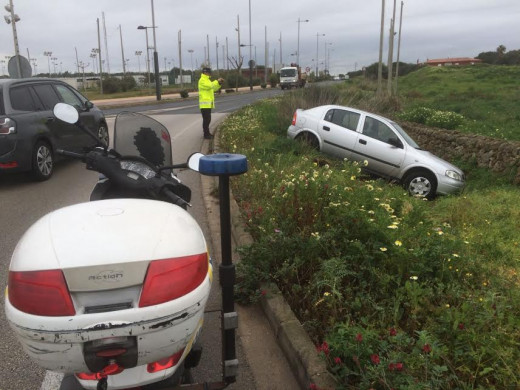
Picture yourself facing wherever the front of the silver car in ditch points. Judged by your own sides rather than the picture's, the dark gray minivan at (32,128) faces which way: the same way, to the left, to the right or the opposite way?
to the left

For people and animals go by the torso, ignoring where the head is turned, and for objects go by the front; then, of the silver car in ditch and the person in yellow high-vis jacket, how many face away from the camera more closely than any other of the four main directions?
0

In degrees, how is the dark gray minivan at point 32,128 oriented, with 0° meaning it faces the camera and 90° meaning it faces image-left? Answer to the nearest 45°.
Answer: approximately 225°

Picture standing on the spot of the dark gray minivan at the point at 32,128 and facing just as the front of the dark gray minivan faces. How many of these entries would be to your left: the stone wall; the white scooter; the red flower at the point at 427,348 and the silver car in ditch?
0

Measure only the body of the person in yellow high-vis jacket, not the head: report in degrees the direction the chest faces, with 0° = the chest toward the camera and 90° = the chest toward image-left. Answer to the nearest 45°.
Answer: approximately 270°

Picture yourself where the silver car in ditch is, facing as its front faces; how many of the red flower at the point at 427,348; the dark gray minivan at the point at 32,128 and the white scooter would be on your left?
0

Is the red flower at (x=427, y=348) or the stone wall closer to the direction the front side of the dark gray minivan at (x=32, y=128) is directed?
the stone wall

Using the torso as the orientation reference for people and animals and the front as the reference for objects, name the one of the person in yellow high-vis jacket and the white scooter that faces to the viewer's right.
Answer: the person in yellow high-vis jacket

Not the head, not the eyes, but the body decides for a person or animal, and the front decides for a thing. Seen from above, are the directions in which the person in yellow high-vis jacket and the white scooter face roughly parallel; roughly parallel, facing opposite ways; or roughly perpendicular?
roughly perpendicular

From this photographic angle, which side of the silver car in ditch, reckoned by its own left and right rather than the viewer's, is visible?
right

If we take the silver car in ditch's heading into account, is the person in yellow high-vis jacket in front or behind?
behind

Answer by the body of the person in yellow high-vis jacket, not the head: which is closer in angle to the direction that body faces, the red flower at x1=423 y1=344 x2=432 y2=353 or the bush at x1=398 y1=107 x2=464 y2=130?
the bush

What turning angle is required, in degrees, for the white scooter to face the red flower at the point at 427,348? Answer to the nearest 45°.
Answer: approximately 90° to its right

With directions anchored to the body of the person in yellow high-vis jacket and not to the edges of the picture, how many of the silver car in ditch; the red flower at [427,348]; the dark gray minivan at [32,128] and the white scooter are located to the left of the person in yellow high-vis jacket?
0

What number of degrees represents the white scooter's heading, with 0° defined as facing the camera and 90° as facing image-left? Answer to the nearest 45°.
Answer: approximately 180°

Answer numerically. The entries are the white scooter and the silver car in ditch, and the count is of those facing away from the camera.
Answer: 1

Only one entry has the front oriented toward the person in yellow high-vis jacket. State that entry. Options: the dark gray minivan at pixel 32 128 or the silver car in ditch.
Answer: the dark gray minivan

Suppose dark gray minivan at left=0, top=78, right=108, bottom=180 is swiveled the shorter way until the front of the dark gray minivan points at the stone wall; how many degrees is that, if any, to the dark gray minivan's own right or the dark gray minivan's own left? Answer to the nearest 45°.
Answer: approximately 45° to the dark gray minivan's own right

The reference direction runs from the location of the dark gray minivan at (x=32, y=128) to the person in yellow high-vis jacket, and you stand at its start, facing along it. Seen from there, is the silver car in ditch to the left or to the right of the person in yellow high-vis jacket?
right
